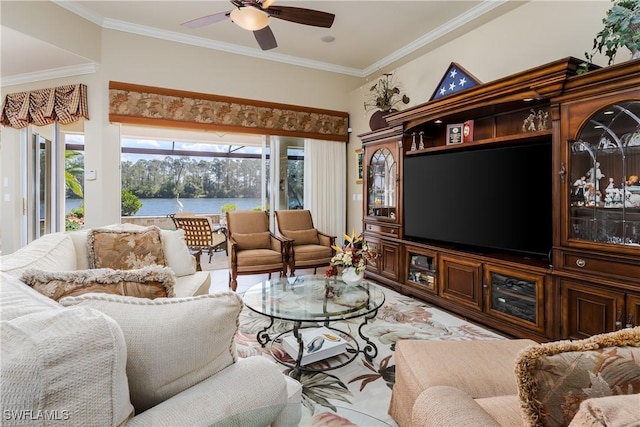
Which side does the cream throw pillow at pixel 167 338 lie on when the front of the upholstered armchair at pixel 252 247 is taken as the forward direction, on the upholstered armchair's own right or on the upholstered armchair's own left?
on the upholstered armchair's own right

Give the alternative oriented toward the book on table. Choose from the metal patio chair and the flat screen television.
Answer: the flat screen television

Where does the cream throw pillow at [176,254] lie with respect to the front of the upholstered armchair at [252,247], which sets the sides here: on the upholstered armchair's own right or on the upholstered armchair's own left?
on the upholstered armchair's own right

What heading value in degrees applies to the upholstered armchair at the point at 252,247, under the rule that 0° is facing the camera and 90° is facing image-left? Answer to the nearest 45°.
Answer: approximately 315°

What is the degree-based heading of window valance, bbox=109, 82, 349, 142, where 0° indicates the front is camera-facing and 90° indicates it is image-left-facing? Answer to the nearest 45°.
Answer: approximately 315°

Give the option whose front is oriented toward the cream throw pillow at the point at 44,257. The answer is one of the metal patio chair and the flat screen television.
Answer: the flat screen television

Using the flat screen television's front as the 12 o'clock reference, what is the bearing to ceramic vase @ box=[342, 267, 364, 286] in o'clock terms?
The ceramic vase is roughly at 12 o'clock from the flat screen television.
